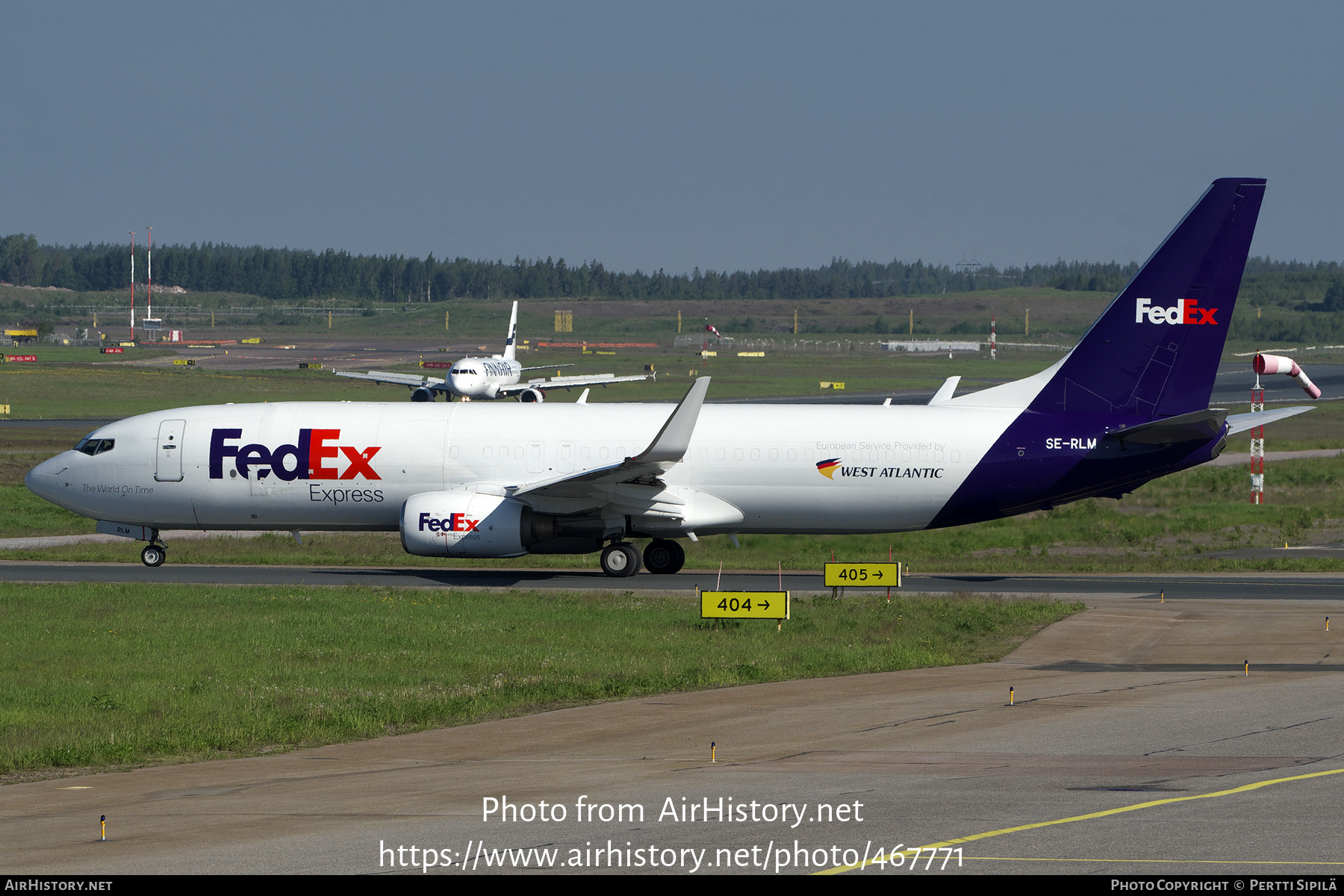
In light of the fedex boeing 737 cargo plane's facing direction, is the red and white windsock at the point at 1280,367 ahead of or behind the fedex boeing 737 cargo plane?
behind

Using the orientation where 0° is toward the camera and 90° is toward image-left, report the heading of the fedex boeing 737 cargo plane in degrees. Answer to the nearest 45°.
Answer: approximately 90°
